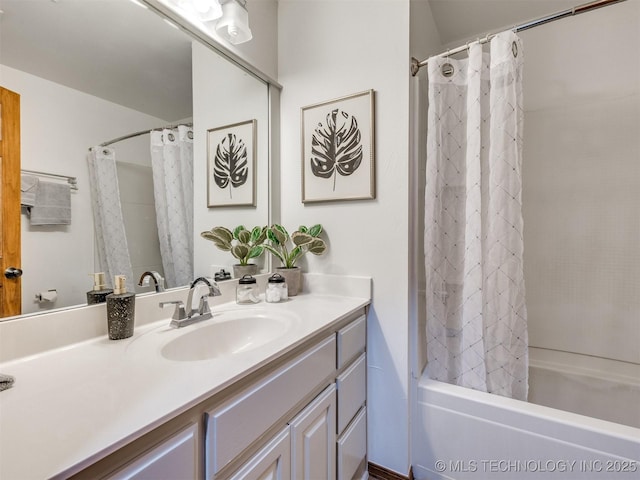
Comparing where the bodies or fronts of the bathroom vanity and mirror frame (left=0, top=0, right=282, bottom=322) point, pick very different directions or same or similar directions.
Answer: same or similar directions

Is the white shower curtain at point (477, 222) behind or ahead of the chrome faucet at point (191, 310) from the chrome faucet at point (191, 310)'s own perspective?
ahead

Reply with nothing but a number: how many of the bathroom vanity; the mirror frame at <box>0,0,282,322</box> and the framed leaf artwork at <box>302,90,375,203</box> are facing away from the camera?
0

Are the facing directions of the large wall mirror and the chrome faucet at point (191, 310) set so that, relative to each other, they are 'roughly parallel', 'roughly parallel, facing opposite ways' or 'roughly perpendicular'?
roughly parallel

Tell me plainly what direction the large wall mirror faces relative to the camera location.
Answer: facing the viewer and to the right of the viewer

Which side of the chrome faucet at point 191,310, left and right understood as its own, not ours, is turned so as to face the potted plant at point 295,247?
left

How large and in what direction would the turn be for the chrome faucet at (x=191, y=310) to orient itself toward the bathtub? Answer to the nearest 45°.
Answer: approximately 45° to its left

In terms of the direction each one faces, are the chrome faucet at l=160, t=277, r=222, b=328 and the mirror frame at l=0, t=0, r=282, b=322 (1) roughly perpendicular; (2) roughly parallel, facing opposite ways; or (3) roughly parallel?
roughly parallel

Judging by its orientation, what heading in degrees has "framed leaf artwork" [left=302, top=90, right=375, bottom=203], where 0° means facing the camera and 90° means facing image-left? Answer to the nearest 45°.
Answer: approximately 45°

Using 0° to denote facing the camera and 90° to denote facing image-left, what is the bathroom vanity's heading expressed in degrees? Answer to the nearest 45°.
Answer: approximately 315°
